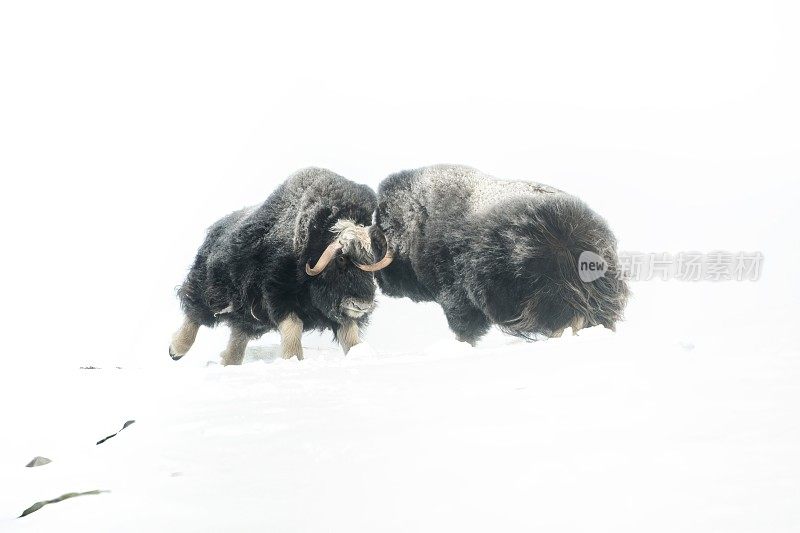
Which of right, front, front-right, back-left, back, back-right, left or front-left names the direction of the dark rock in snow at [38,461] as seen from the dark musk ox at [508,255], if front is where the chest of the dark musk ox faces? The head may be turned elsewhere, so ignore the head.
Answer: left

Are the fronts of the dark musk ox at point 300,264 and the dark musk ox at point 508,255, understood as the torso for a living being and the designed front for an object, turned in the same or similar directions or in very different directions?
very different directions

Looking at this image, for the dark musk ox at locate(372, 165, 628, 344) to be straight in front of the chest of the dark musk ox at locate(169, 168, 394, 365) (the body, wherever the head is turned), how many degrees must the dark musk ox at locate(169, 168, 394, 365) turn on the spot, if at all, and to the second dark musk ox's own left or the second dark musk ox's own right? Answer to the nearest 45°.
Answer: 0° — it already faces it

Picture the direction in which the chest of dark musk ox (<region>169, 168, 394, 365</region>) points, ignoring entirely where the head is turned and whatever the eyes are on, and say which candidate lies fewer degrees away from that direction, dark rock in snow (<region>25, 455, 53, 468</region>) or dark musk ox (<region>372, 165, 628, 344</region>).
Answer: the dark musk ox

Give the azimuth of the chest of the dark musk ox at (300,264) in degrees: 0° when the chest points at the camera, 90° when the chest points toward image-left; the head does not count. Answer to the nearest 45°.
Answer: approximately 315°

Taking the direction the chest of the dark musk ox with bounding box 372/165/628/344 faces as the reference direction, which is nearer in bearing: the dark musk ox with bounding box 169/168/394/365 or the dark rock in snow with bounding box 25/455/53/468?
the dark musk ox

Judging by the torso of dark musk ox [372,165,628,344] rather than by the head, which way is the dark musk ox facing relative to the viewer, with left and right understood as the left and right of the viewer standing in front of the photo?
facing away from the viewer and to the left of the viewer

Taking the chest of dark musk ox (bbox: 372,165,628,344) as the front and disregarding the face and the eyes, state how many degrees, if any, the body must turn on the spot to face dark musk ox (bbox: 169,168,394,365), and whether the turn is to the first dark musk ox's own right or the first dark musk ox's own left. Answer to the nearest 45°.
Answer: approximately 45° to the first dark musk ox's own left

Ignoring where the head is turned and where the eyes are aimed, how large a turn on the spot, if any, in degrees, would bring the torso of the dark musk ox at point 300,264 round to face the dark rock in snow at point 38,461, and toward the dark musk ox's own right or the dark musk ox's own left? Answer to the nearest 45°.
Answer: approximately 90° to the dark musk ox's own right
